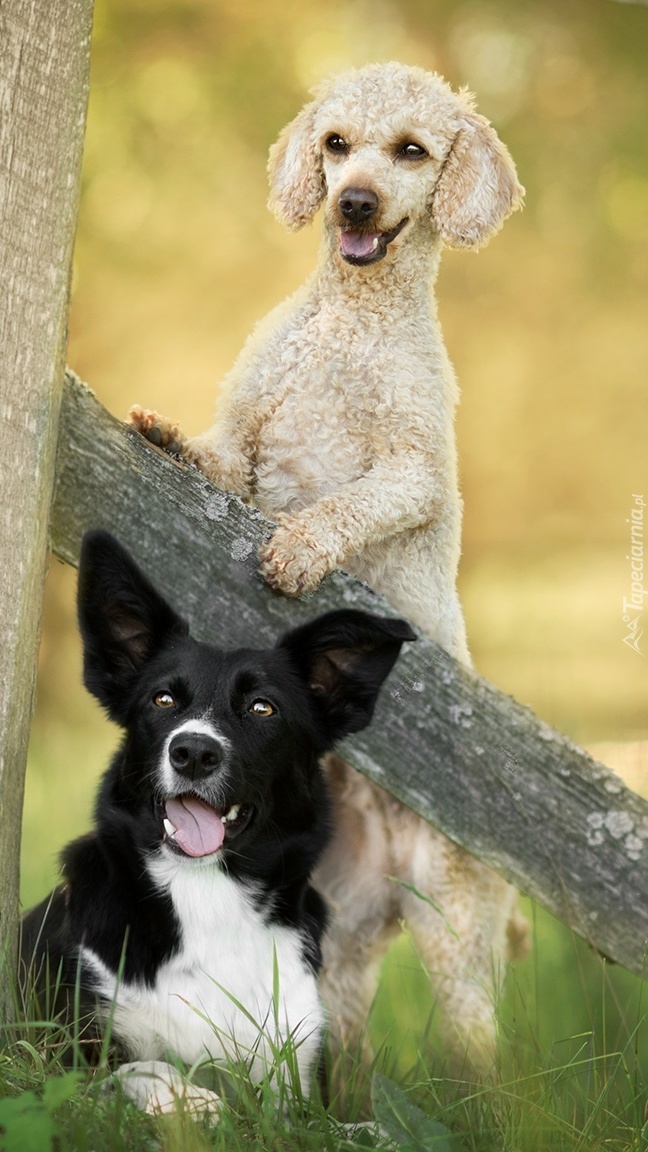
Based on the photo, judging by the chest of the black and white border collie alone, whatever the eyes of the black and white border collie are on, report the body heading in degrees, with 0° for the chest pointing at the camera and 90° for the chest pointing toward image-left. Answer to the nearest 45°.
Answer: approximately 0°

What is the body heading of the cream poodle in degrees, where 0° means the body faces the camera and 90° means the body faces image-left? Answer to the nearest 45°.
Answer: approximately 45°

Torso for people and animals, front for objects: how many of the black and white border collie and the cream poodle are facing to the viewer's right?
0
